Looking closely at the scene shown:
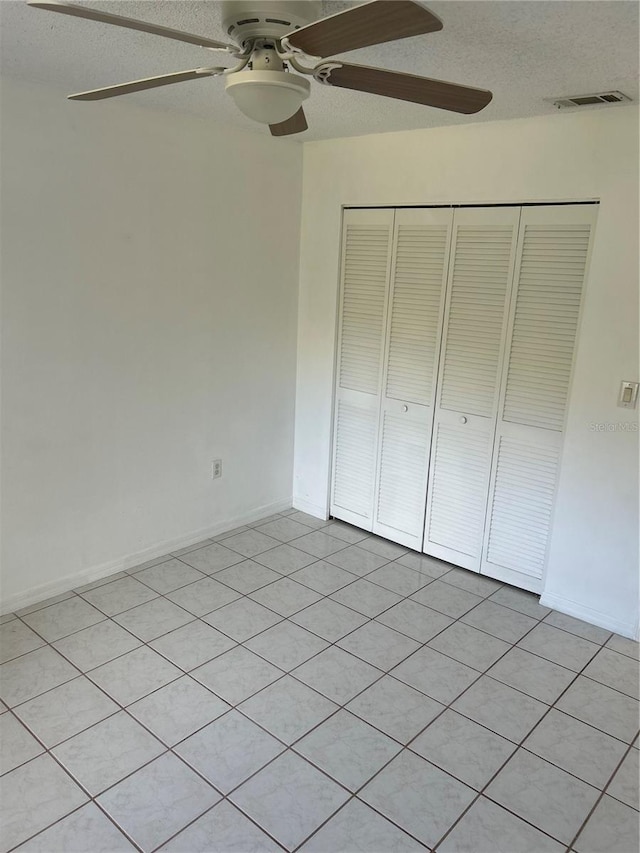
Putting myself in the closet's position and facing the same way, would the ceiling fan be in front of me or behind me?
in front

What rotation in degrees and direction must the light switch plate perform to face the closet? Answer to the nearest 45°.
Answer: approximately 90° to its right

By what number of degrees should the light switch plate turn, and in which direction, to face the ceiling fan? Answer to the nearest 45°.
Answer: approximately 45° to its right

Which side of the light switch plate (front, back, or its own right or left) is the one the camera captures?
front

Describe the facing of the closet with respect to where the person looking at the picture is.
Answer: facing the viewer and to the left of the viewer
